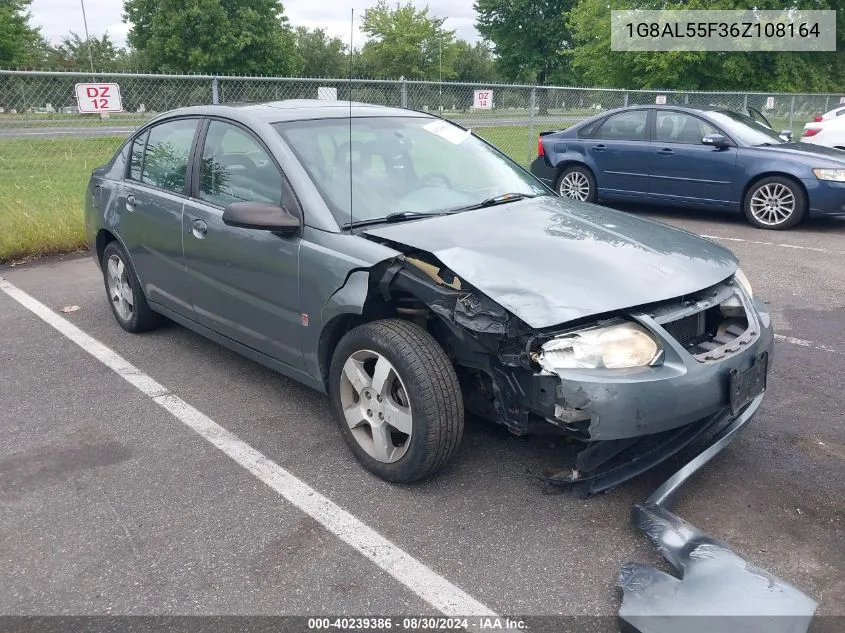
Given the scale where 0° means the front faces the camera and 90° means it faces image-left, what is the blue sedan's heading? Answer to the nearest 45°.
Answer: approximately 315°

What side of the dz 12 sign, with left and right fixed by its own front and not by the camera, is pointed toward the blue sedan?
left

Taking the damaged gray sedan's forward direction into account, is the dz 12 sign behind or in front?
behind

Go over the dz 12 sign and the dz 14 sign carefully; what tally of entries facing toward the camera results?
2

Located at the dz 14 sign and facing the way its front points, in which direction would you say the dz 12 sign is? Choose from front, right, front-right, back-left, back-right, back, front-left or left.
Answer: front-right

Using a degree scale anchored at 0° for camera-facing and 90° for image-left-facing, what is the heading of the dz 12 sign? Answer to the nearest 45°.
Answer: approximately 0°

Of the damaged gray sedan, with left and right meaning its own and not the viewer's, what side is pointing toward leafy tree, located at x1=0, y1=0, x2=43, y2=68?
back

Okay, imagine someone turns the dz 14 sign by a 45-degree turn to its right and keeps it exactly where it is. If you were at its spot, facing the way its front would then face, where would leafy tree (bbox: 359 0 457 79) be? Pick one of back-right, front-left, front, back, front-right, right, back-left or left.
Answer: back-right

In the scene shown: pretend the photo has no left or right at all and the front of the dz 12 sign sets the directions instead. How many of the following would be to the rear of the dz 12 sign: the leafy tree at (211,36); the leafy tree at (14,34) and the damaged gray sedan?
2

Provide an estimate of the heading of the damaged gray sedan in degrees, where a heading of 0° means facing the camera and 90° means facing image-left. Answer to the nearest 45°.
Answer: approximately 315°

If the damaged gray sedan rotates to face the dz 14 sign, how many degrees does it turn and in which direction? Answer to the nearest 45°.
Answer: approximately 135° to its left

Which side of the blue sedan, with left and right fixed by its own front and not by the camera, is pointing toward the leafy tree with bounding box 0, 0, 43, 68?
back
